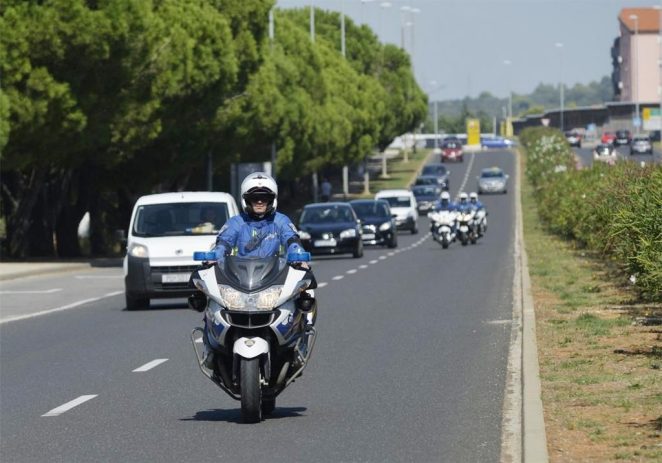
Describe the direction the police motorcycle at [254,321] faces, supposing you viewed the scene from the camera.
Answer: facing the viewer

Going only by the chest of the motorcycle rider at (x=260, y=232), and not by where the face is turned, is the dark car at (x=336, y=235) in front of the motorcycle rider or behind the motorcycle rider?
behind

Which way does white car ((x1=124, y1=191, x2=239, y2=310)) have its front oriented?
toward the camera

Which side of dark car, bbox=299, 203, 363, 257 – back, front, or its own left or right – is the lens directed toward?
front

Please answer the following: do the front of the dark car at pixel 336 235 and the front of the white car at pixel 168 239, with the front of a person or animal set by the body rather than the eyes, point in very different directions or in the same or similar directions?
same or similar directions

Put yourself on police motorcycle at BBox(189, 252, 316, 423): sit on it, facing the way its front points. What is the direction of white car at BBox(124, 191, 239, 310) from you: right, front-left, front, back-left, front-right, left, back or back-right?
back

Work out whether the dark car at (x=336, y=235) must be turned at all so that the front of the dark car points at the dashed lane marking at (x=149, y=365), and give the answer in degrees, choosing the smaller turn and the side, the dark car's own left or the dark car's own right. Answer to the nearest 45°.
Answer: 0° — it already faces it

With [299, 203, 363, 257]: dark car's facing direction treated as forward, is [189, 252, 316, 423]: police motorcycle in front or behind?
in front

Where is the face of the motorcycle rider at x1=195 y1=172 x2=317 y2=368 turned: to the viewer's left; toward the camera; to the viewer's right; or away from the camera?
toward the camera

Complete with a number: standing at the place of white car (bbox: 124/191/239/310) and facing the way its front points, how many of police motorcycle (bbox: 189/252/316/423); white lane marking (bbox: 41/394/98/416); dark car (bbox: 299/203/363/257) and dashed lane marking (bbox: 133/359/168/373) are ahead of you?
3

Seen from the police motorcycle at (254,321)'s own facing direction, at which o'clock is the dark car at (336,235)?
The dark car is roughly at 6 o'clock from the police motorcycle.

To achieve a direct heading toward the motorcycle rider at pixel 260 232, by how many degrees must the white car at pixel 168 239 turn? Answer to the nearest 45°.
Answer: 0° — it already faces them

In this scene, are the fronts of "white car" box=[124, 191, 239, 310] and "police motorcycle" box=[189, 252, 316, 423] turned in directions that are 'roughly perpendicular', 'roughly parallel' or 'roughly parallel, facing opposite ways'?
roughly parallel

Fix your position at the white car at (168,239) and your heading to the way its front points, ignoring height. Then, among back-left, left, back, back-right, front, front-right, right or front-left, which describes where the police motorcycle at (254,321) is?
front
